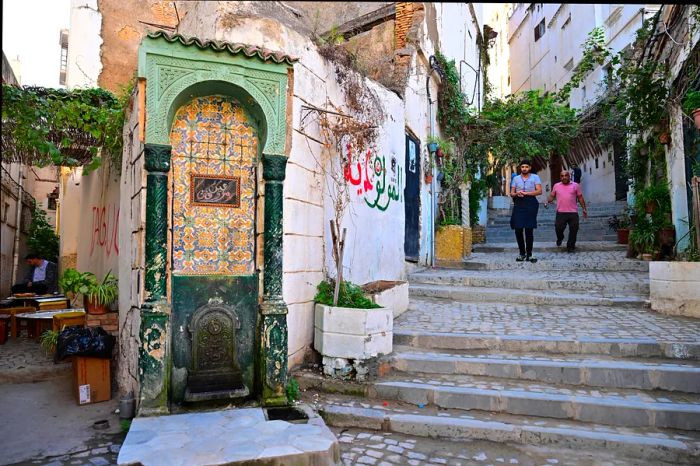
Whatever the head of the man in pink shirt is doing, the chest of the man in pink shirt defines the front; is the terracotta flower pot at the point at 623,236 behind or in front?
behind

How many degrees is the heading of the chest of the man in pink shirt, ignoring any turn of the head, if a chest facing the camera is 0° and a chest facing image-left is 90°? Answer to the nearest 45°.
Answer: approximately 0°

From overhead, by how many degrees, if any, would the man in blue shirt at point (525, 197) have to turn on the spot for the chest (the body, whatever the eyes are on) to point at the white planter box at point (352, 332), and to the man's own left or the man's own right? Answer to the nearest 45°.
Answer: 0° — they already face it

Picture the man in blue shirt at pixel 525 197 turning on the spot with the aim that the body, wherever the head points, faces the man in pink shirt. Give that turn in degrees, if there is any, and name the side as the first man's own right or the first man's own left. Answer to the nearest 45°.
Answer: approximately 135° to the first man's own left

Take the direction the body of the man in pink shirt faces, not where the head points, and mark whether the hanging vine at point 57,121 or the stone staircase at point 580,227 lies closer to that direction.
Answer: the hanging vine

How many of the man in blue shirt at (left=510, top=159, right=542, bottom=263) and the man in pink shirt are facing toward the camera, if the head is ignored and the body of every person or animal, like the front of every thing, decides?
2

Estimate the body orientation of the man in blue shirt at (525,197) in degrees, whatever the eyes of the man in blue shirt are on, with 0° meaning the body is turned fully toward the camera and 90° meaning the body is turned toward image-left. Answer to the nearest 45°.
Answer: approximately 0°

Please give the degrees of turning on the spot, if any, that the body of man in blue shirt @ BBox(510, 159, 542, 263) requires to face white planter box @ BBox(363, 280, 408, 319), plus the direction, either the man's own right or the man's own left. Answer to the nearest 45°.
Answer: approximately 45° to the man's own right
